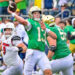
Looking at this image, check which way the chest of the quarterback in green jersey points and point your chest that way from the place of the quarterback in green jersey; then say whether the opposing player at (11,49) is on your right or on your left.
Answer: on your right

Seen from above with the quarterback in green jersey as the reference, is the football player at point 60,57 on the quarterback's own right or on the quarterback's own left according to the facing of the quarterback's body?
on the quarterback's own left

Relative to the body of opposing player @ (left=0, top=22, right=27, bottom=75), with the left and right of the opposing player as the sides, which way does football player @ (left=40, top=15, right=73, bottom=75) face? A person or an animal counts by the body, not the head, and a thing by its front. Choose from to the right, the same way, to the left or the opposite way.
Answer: to the right

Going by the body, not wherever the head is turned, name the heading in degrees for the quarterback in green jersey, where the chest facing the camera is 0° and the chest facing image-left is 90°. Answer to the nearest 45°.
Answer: approximately 315°
